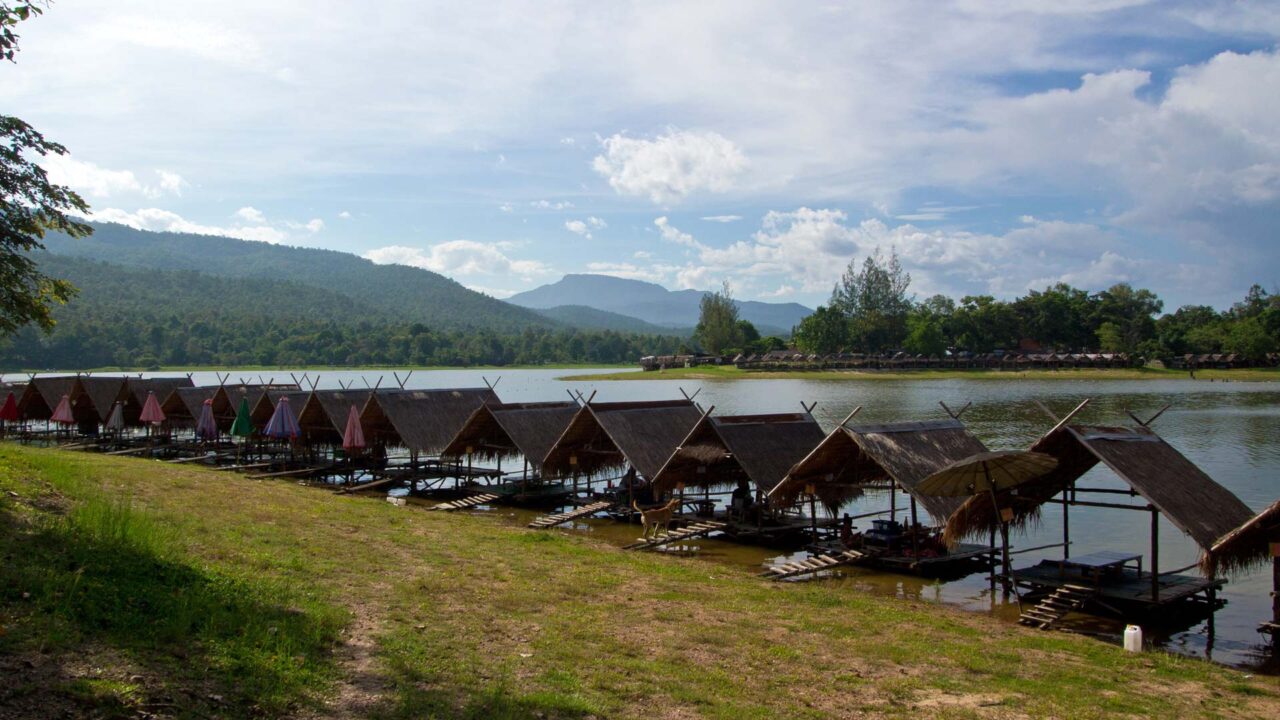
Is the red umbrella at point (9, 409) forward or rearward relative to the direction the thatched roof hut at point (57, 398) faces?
forward

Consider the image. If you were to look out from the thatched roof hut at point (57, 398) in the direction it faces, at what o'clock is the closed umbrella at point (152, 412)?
The closed umbrella is roughly at 10 o'clock from the thatched roof hut.

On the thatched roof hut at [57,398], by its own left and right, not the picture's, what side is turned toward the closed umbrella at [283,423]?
left

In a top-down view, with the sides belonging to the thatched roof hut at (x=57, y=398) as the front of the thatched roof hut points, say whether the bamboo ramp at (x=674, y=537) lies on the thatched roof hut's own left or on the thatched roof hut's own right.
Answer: on the thatched roof hut's own left

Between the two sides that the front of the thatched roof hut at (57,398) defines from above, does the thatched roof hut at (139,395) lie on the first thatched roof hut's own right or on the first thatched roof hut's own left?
on the first thatched roof hut's own left

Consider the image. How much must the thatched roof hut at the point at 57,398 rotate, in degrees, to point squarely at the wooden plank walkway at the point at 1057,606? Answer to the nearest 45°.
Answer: approximately 45° to its left

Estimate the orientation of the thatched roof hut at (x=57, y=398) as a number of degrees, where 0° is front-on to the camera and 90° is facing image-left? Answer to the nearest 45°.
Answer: approximately 45°

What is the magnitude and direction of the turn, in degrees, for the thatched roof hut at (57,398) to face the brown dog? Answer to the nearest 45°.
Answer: approximately 45° to its left

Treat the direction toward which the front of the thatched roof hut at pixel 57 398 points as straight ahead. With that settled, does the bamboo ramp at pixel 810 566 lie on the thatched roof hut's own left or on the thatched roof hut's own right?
on the thatched roof hut's own left

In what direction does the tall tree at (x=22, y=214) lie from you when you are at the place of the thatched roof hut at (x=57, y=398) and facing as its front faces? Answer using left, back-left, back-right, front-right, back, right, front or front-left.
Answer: front-left
